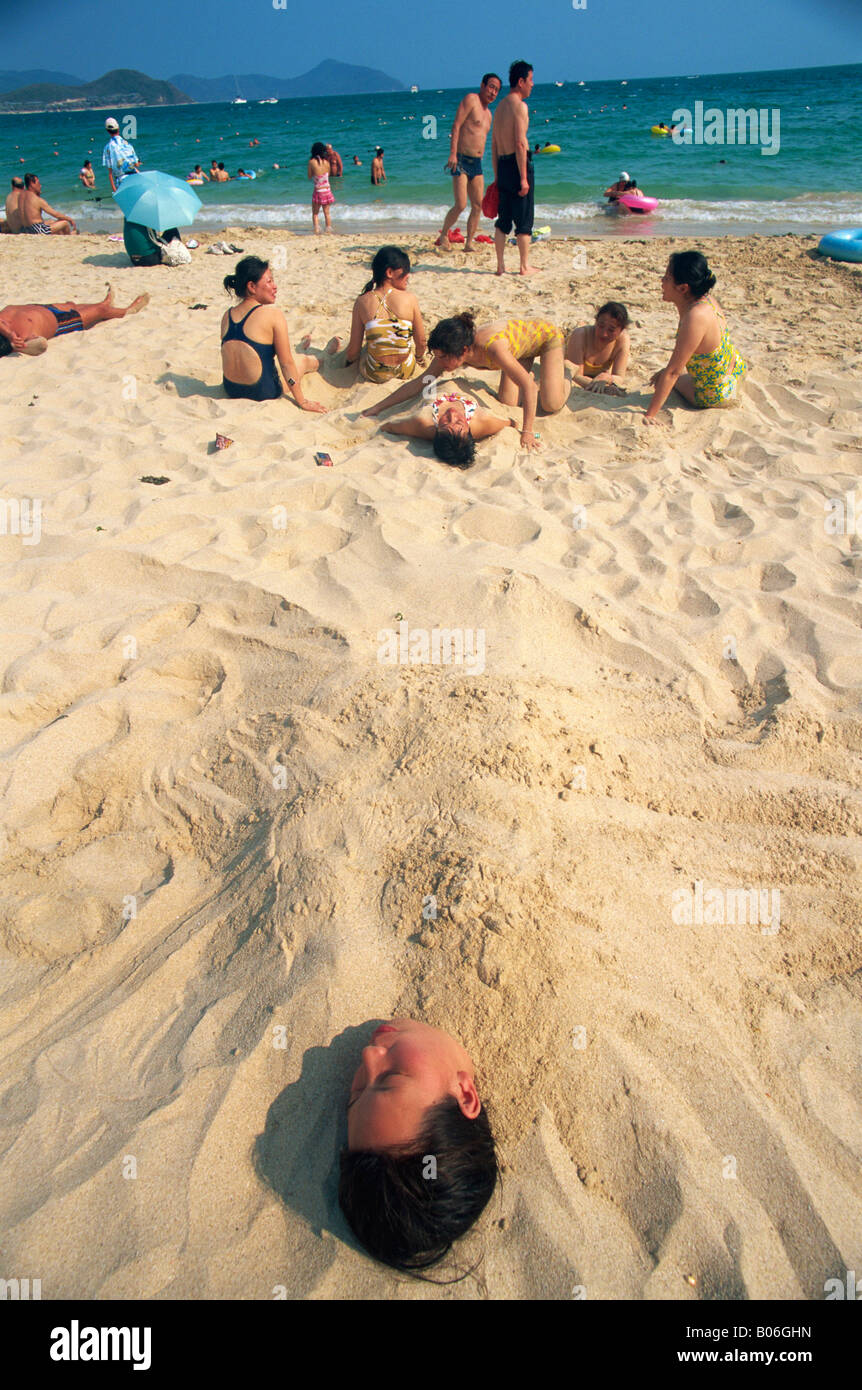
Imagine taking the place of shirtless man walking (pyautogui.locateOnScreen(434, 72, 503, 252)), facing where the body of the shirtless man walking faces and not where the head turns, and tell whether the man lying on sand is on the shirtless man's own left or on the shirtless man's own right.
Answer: on the shirtless man's own right

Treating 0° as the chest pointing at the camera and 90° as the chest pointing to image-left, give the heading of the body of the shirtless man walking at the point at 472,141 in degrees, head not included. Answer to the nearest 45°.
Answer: approximately 315°

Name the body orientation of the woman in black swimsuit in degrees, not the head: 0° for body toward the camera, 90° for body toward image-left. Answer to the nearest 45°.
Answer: approximately 225°

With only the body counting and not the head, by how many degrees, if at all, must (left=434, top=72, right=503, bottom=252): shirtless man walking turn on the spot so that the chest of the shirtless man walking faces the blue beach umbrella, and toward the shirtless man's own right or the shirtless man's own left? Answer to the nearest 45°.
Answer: approximately 135° to the shirtless man's own right

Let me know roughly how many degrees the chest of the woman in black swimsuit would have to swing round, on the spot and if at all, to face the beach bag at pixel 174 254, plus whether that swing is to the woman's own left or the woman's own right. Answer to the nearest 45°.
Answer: approximately 45° to the woman's own left

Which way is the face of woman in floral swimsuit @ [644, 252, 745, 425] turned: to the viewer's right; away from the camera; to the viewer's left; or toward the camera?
to the viewer's left

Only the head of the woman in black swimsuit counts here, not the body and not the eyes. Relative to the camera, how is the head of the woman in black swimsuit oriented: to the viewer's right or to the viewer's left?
to the viewer's right
